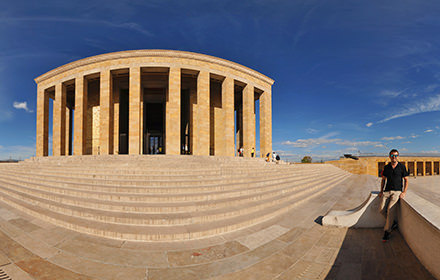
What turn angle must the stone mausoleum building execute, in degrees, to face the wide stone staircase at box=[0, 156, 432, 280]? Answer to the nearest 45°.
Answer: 0° — it already faces it

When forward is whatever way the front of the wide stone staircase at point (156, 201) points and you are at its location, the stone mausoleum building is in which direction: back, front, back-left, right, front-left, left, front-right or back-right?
back

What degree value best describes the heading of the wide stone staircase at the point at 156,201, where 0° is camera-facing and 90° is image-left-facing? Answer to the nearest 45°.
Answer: approximately 0°

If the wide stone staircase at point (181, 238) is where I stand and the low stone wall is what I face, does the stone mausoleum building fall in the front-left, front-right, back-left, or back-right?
back-left

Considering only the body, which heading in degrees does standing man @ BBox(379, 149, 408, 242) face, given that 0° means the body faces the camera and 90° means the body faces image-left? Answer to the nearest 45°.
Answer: approximately 0°
